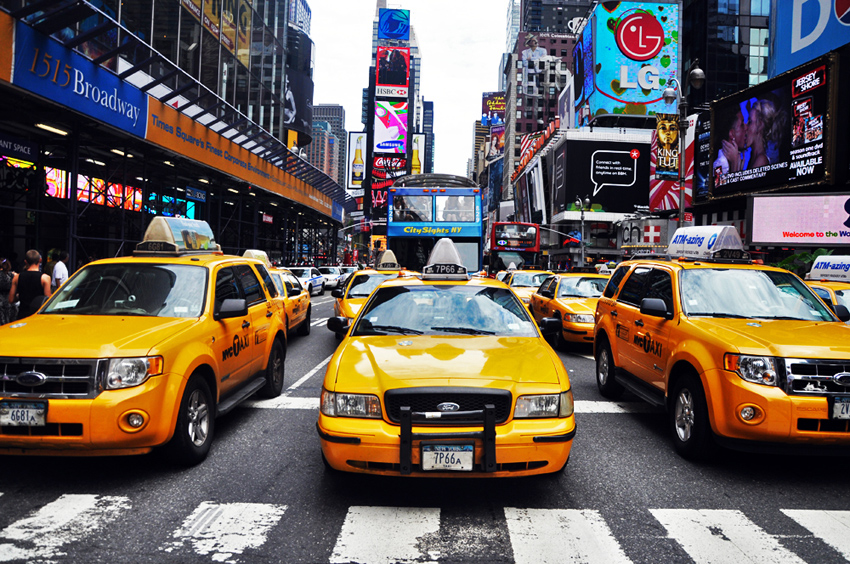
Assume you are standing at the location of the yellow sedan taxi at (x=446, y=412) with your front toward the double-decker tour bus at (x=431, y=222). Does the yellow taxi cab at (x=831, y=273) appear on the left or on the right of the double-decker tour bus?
right

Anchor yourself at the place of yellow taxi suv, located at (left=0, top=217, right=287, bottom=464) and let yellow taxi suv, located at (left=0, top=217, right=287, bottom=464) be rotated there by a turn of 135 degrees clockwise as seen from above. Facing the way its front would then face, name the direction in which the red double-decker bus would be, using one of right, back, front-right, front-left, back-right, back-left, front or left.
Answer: front-right

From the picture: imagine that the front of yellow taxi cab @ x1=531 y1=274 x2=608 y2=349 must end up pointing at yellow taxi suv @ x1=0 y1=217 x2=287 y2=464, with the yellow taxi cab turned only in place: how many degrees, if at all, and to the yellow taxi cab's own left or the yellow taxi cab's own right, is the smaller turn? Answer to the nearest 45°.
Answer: approximately 45° to the yellow taxi cab's own right

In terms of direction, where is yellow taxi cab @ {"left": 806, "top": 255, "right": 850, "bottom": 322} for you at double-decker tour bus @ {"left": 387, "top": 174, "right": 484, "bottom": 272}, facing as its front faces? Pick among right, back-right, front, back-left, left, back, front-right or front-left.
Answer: front-left

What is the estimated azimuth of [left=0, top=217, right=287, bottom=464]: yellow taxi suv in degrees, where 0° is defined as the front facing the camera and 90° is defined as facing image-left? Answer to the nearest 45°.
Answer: approximately 45°

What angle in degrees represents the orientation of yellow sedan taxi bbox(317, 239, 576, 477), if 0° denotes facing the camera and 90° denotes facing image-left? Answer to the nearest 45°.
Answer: approximately 0°

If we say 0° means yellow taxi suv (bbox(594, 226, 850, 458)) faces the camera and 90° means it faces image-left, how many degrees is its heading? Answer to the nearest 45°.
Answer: approximately 315°

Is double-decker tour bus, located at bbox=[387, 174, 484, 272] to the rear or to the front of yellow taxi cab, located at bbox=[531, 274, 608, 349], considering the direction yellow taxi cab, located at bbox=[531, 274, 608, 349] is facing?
to the rear

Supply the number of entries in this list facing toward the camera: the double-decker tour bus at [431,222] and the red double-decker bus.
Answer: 2

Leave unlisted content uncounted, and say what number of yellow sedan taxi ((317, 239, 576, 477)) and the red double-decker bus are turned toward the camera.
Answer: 2
